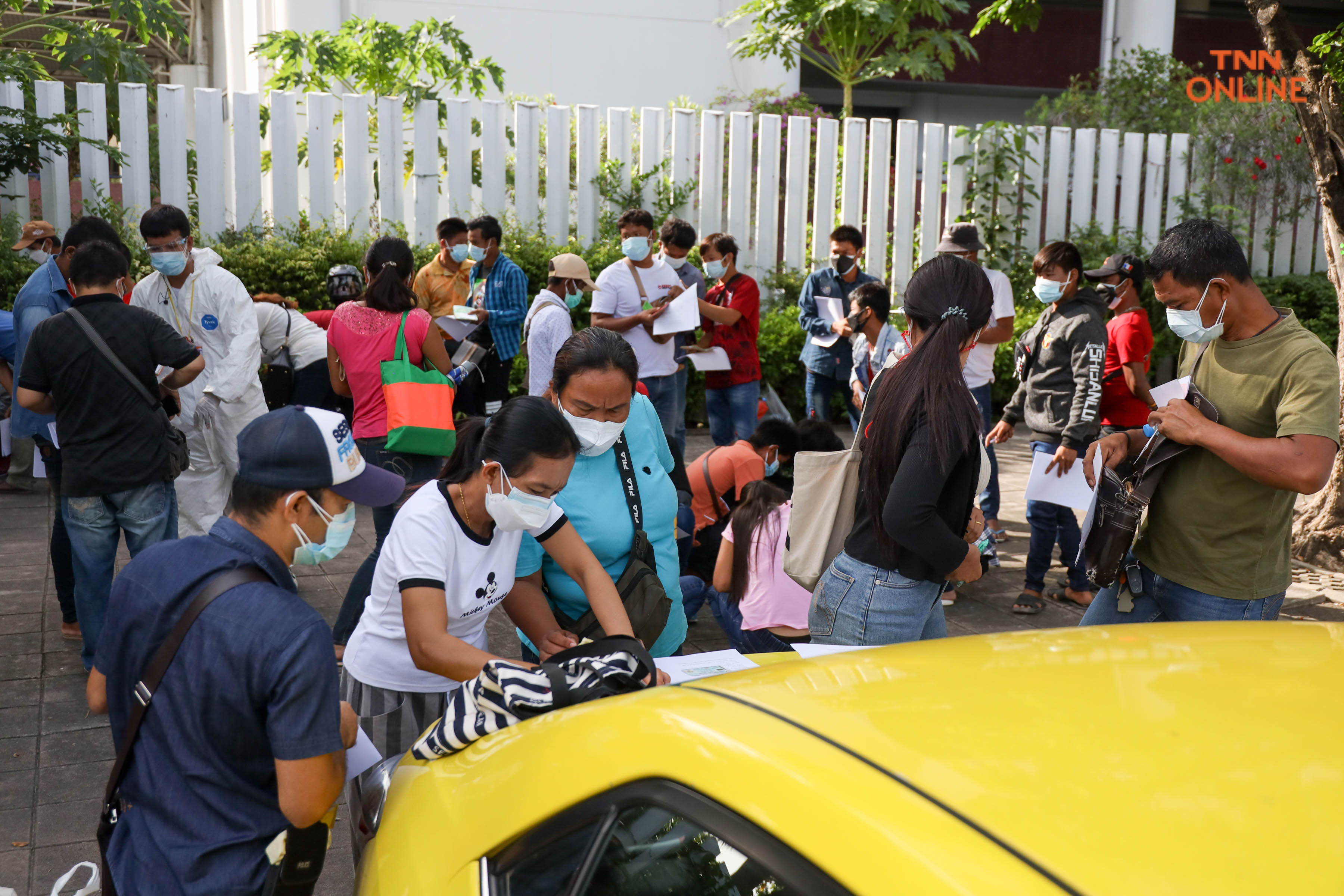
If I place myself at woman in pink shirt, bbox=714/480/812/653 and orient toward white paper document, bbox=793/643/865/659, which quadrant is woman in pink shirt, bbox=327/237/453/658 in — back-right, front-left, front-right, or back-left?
back-right

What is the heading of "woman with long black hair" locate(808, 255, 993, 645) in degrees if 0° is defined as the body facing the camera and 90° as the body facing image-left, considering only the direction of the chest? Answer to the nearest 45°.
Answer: approximately 225°

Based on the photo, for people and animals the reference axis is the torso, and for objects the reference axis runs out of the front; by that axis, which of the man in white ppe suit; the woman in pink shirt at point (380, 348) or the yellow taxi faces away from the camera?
the woman in pink shirt

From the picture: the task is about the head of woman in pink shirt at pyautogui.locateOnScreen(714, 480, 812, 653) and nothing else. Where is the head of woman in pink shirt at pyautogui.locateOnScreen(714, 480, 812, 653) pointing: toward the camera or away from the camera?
away from the camera

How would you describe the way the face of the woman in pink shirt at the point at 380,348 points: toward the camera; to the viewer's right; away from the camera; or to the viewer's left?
away from the camera

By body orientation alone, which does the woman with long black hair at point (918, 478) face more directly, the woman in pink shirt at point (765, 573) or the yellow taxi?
the woman in pink shirt

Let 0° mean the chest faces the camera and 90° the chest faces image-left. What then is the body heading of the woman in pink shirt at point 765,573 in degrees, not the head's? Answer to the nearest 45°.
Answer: approximately 135°

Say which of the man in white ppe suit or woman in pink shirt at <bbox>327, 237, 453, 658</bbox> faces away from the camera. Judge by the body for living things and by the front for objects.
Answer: the woman in pink shirt

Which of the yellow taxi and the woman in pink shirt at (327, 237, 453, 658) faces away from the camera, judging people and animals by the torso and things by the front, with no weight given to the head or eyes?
the woman in pink shirt

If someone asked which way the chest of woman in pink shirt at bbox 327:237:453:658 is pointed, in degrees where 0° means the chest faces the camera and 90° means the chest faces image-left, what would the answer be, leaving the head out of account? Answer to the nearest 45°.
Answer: approximately 180°
